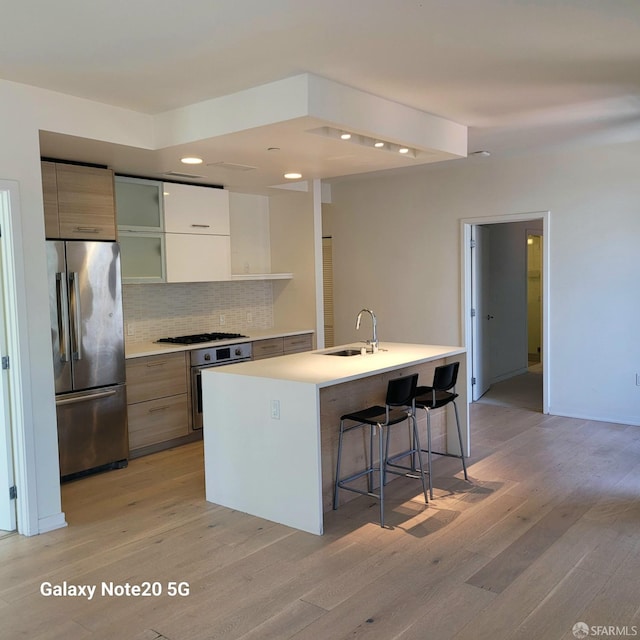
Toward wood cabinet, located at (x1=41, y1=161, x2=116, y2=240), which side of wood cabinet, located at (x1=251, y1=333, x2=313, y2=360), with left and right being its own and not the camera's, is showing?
right

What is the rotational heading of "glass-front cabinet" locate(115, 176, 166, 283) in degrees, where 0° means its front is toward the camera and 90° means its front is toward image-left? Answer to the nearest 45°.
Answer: approximately 315°

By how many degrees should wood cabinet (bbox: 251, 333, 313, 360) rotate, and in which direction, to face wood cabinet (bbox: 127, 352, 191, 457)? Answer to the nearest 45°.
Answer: approximately 90° to its right

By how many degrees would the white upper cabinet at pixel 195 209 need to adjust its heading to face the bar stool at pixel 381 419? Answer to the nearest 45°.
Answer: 0° — it already faces it

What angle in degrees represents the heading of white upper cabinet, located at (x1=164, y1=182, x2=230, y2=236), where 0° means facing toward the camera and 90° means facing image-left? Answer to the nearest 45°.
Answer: approximately 315°

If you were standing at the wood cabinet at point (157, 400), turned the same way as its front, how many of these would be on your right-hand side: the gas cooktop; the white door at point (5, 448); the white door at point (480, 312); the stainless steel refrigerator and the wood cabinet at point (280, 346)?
2

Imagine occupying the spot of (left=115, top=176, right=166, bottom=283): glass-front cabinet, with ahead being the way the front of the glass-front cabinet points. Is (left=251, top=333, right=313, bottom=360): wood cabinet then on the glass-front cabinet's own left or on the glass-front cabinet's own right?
on the glass-front cabinet's own left

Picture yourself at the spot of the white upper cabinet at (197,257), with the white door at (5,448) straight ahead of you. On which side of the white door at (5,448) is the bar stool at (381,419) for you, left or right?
left

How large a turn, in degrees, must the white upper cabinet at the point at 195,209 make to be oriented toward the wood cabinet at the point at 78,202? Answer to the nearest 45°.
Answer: approximately 90° to its right
